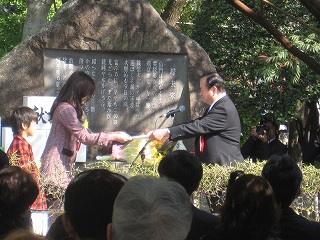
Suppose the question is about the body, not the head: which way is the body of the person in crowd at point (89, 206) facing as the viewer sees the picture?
away from the camera

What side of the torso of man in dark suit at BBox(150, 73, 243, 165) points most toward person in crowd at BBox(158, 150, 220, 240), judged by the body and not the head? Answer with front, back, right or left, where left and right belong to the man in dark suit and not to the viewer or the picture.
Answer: left

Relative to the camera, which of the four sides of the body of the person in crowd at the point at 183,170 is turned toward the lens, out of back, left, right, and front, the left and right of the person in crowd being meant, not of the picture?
back

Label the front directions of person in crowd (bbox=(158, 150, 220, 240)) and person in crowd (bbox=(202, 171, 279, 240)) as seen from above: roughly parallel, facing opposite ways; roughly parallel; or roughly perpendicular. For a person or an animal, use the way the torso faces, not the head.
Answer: roughly parallel

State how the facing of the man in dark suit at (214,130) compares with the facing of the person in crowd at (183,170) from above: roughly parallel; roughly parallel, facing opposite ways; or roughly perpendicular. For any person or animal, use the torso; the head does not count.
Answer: roughly perpendicular

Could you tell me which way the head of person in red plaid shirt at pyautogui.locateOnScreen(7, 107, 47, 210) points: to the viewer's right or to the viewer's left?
to the viewer's right

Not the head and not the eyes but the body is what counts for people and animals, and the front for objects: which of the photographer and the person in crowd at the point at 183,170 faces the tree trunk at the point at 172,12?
the person in crowd

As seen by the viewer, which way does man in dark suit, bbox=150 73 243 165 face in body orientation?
to the viewer's left

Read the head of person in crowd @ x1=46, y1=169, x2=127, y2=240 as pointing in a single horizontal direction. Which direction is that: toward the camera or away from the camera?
away from the camera

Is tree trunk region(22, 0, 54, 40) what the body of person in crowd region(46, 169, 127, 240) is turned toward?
yes

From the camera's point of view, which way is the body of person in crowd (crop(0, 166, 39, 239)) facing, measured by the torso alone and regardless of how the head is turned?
away from the camera

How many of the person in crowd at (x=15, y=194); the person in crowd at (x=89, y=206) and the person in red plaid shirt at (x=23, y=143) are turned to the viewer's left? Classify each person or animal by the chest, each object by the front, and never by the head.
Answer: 0

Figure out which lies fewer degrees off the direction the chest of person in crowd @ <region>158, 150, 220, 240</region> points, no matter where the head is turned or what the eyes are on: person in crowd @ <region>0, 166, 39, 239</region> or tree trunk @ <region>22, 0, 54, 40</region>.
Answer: the tree trunk

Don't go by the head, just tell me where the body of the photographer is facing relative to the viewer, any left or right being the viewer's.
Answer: facing the viewer and to the left of the viewer

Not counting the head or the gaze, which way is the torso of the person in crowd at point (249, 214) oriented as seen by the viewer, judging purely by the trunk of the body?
away from the camera

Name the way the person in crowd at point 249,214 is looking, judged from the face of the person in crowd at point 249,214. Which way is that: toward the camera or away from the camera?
away from the camera

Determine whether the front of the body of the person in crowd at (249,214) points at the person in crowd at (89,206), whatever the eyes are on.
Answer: no

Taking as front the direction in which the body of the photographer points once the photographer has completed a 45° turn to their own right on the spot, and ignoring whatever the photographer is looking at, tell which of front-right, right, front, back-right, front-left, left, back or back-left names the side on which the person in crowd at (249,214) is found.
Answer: left
